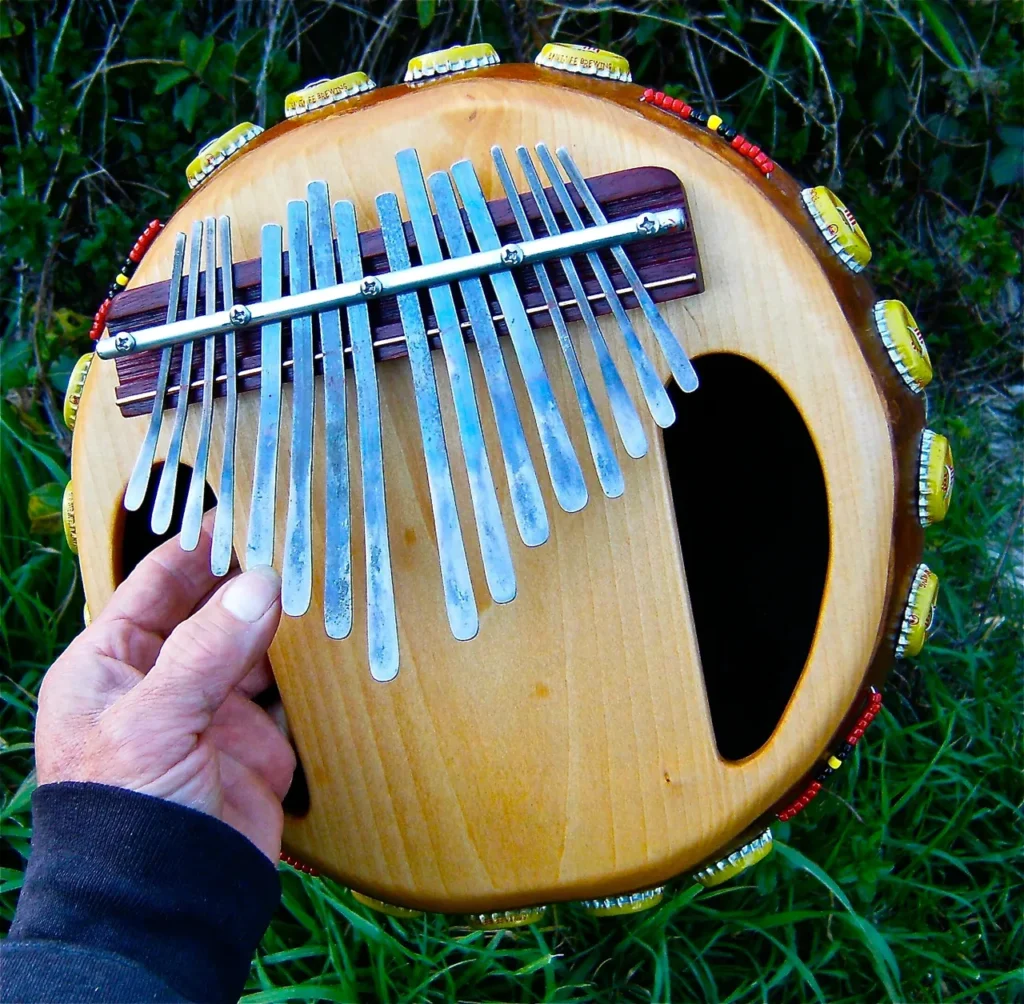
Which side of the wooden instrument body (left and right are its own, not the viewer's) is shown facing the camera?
front
